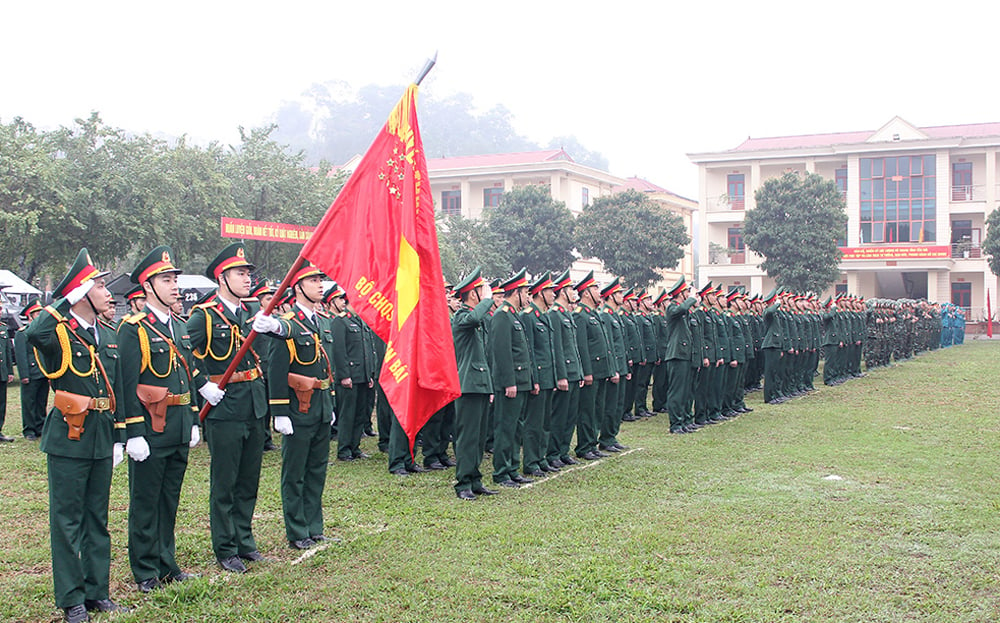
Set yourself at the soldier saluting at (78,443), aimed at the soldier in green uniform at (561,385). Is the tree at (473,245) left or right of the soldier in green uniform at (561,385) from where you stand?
left

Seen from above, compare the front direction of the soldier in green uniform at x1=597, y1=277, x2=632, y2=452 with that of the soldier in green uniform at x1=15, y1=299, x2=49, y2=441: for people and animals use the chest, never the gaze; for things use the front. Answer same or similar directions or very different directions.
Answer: same or similar directions

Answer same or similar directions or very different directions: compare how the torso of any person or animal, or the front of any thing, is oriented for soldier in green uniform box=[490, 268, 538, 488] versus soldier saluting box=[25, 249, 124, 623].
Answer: same or similar directions

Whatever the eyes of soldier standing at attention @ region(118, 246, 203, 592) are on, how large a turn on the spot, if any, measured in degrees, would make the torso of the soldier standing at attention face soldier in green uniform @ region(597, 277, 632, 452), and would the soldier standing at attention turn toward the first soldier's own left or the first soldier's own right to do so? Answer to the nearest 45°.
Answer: approximately 90° to the first soldier's own left

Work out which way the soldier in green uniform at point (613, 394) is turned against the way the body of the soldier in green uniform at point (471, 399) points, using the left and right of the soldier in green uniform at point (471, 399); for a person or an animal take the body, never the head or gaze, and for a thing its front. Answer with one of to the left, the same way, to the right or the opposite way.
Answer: the same way

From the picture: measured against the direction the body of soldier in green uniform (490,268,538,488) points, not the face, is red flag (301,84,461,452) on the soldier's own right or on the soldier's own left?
on the soldier's own right

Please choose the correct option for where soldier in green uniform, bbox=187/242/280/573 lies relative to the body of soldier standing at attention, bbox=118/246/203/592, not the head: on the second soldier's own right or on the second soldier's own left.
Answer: on the second soldier's own left

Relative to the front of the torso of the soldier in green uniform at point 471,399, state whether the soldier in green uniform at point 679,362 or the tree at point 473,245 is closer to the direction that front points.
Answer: the soldier in green uniform

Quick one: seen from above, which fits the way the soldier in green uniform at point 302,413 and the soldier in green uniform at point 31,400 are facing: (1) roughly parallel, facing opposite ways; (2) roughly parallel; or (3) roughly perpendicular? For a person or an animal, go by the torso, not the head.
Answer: roughly parallel

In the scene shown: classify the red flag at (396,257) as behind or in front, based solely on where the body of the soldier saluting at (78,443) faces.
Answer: in front

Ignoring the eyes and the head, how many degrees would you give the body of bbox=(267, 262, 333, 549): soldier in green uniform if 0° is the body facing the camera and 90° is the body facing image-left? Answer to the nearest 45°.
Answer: approximately 315°

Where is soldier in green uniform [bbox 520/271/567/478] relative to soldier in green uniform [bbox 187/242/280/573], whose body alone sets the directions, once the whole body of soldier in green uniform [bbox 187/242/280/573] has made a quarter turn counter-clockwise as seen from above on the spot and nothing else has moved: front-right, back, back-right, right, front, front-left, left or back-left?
front
